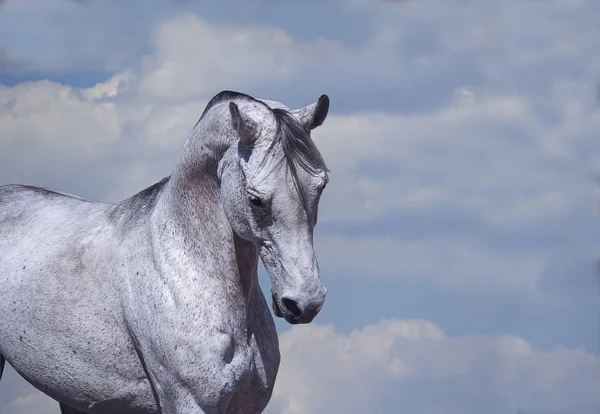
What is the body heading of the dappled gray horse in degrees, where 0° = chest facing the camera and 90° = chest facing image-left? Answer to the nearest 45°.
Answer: approximately 315°
